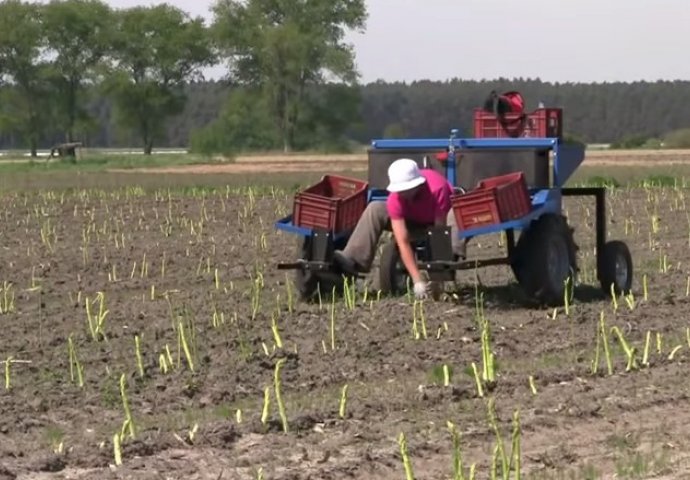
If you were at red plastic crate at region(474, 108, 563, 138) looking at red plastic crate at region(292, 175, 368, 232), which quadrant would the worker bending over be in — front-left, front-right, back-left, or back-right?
front-left

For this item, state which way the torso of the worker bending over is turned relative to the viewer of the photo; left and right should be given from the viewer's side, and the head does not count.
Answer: facing the viewer and to the left of the viewer

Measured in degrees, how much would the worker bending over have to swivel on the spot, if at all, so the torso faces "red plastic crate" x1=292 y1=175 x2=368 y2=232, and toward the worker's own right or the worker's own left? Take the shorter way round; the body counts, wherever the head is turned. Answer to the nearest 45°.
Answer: approximately 90° to the worker's own right

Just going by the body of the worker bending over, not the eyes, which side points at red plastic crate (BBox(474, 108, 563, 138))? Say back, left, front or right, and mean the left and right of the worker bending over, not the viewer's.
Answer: back

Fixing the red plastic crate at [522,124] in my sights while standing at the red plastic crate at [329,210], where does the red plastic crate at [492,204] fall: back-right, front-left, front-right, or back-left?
front-right
